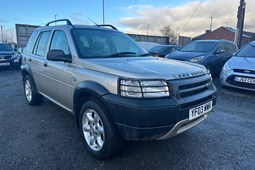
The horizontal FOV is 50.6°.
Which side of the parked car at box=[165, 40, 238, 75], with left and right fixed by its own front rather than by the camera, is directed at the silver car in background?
left

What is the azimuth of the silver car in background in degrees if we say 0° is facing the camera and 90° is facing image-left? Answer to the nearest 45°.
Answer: approximately 45°

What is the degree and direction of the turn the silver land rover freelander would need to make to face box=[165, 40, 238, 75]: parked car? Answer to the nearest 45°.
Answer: approximately 90° to its left

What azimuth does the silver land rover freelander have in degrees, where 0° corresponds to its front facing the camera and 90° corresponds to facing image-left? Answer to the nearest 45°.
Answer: approximately 315°

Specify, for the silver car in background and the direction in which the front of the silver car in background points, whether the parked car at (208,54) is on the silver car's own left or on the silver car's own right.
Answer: on the silver car's own right

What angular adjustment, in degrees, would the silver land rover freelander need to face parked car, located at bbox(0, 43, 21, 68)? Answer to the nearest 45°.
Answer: approximately 180°

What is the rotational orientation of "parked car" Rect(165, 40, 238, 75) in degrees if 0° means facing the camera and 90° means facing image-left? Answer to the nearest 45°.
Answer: approximately 45°

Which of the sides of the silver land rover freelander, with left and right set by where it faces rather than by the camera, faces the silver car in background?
left
